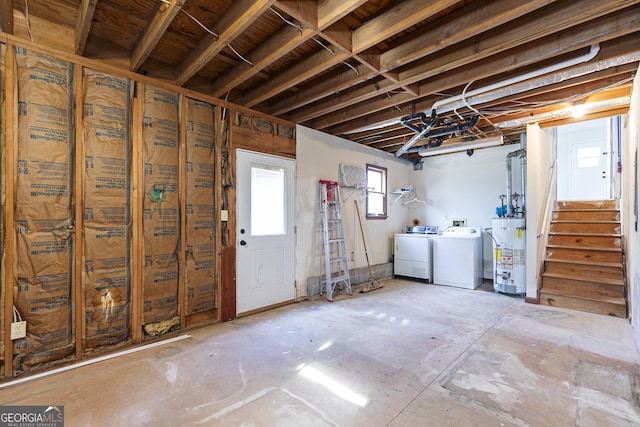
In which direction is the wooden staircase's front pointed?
toward the camera

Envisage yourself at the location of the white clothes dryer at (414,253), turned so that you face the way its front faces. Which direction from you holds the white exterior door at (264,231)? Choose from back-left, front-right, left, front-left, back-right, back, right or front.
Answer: front-right

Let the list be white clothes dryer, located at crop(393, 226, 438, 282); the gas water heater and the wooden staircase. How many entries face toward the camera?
3

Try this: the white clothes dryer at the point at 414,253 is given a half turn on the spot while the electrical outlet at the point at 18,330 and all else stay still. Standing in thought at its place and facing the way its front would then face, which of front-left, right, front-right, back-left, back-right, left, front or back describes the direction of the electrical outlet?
back-left

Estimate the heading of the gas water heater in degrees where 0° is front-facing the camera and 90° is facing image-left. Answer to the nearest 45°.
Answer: approximately 0°

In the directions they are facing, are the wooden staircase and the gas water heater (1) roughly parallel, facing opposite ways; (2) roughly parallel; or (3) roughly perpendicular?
roughly parallel

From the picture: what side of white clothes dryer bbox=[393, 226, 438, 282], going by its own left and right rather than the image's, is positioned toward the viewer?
front

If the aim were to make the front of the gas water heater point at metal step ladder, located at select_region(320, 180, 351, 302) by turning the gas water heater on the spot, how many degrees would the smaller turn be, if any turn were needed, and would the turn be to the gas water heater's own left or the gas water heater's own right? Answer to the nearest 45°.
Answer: approximately 45° to the gas water heater's own right

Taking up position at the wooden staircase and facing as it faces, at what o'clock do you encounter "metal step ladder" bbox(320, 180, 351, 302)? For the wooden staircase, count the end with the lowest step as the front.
The metal step ladder is roughly at 2 o'clock from the wooden staircase.

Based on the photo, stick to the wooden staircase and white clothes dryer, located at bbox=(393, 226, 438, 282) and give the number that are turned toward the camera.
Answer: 2

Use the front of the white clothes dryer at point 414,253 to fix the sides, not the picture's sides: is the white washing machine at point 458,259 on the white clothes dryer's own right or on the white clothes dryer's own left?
on the white clothes dryer's own left
